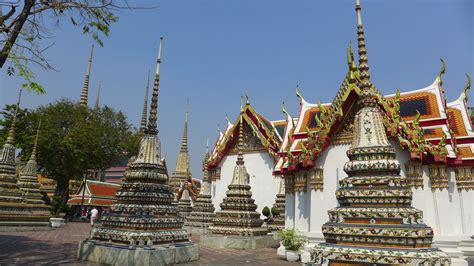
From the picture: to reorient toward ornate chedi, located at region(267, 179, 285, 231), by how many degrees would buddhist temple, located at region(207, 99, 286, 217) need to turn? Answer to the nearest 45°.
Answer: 0° — it already faces it

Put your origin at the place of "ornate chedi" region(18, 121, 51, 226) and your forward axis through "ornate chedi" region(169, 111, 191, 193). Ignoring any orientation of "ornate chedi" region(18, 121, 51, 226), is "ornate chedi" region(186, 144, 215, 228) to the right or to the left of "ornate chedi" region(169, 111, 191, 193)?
right

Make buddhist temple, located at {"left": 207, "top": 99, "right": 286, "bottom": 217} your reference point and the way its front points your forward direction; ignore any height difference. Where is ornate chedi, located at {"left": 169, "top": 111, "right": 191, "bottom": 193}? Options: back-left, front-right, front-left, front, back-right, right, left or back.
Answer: back-right

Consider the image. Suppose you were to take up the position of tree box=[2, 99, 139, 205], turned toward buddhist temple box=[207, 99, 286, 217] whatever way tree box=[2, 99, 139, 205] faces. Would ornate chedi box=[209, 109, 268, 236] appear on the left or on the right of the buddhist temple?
right

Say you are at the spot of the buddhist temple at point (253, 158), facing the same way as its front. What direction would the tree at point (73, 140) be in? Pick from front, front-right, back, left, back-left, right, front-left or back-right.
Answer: right

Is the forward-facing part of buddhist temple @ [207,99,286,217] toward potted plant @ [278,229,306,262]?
yes

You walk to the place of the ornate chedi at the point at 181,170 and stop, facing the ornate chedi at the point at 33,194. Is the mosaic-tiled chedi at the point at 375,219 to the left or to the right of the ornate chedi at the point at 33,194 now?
left

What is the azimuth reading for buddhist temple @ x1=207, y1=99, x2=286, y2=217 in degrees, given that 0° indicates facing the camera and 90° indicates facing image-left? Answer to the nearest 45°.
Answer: approximately 0°

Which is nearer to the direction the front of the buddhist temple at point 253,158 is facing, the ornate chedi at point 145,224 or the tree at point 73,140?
the ornate chedi

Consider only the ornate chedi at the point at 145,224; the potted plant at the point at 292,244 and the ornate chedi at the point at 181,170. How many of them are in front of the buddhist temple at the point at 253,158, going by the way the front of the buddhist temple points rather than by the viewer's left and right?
2

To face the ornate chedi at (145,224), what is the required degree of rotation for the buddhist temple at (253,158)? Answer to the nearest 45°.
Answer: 0° — it already faces it

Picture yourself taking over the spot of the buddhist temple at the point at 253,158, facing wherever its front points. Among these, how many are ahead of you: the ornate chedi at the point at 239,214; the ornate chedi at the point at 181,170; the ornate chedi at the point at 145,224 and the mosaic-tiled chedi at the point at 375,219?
3

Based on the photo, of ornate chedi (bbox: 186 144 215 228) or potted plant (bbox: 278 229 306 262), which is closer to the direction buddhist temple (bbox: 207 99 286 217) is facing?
the potted plant

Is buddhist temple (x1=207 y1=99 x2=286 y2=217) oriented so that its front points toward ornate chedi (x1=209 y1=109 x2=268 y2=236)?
yes

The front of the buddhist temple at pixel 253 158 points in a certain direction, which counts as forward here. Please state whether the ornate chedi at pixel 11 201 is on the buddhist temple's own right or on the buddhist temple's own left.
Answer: on the buddhist temple's own right
